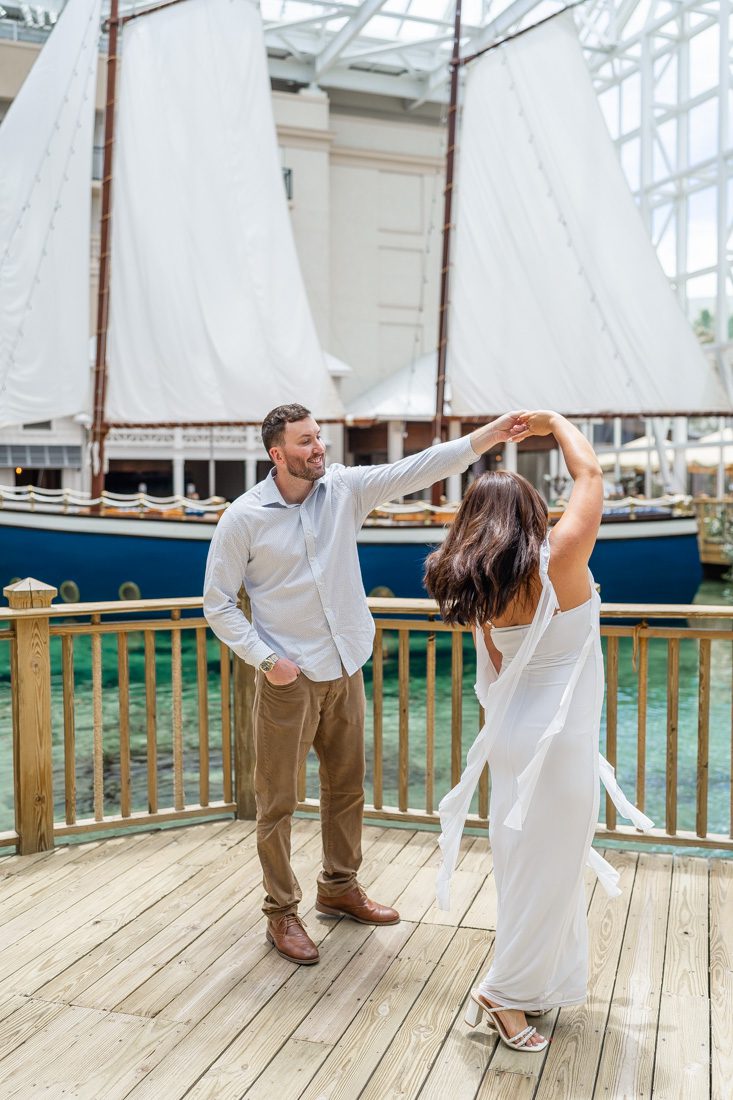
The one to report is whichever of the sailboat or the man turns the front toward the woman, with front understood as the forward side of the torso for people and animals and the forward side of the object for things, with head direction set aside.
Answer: the man

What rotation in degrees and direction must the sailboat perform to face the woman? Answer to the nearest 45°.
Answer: approximately 90° to its left

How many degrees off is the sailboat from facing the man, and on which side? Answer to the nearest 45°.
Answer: approximately 90° to its left

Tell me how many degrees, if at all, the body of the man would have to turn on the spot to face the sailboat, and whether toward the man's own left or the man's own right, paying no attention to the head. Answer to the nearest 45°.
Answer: approximately 135° to the man's own left

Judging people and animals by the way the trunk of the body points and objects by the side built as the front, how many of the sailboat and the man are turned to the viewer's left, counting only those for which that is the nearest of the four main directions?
1

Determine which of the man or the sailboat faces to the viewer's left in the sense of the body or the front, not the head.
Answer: the sailboat

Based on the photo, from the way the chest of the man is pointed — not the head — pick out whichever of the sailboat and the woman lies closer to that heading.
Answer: the woman

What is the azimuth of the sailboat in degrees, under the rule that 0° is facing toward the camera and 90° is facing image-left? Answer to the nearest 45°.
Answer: approximately 90°

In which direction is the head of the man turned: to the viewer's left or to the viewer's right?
to the viewer's right

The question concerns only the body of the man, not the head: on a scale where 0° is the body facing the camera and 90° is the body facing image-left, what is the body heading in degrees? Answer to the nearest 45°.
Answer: approximately 315°

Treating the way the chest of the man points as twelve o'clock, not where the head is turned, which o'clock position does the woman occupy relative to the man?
The woman is roughly at 12 o'clock from the man.
